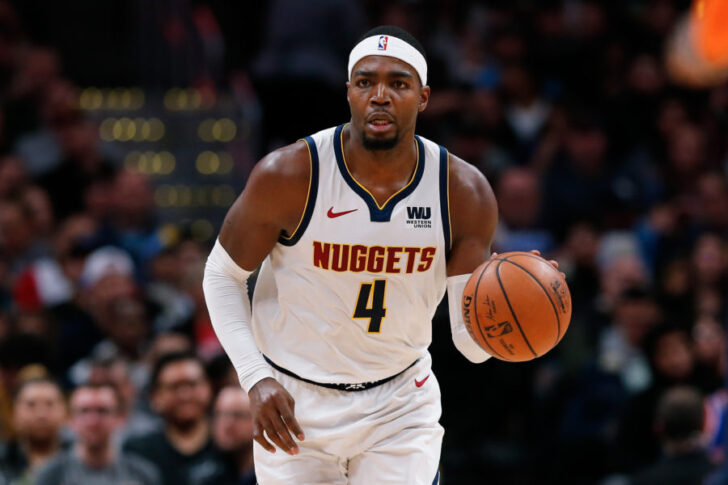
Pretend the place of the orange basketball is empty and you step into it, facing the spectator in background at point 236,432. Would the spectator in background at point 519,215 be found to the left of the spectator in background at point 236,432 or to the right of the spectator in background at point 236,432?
right

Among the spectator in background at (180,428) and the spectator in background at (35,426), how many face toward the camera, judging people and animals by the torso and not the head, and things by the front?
2

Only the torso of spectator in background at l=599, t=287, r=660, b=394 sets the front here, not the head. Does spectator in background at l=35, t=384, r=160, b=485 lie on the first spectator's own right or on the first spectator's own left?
on the first spectator's own right

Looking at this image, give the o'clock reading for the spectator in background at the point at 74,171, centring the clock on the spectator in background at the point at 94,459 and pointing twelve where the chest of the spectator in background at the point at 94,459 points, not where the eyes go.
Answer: the spectator in background at the point at 74,171 is roughly at 6 o'clock from the spectator in background at the point at 94,459.

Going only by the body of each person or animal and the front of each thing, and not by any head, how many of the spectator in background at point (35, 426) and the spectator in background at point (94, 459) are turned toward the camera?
2

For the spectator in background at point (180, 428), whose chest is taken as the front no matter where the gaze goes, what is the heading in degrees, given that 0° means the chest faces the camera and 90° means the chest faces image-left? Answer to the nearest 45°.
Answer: approximately 0°

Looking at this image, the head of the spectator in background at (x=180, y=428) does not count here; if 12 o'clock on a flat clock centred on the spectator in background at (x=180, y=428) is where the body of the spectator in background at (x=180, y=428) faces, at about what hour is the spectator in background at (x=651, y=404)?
the spectator in background at (x=651, y=404) is roughly at 9 o'clock from the spectator in background at (x=180, y=428).

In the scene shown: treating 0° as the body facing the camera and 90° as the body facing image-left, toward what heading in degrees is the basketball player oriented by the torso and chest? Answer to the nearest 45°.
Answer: approximately 0°
